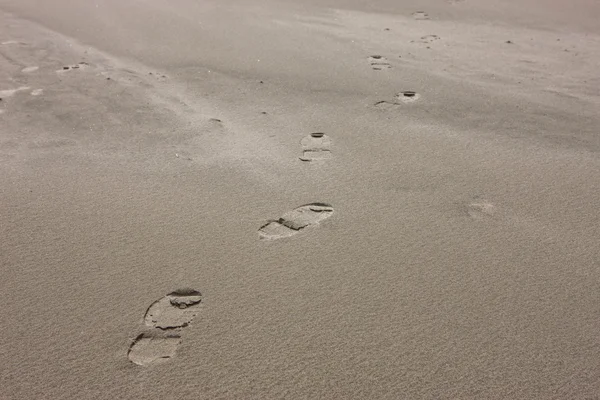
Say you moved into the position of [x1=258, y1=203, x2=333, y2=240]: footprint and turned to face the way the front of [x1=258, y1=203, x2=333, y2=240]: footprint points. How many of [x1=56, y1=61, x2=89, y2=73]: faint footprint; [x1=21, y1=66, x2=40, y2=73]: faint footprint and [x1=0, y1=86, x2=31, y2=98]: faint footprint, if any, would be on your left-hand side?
3

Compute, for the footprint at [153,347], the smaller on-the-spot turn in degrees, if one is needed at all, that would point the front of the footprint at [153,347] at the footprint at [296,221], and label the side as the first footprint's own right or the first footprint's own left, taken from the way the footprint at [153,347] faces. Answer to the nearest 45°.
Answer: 0° — it already faces it

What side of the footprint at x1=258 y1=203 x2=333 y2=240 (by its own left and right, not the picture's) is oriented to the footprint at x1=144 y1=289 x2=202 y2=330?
back

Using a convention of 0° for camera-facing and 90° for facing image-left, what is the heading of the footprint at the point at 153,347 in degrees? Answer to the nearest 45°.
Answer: approximately 225°

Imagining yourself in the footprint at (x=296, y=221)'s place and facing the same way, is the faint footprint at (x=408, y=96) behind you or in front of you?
in front

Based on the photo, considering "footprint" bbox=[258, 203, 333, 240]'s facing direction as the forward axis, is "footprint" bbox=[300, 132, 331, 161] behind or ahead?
ahead

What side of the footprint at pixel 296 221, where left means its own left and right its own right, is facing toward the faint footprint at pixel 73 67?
left

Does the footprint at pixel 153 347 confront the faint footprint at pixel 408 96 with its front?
yes

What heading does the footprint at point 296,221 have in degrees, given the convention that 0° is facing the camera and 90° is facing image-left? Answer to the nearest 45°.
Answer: approximately 225°

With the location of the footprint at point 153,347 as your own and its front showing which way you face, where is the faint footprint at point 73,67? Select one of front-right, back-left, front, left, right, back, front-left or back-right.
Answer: front-left

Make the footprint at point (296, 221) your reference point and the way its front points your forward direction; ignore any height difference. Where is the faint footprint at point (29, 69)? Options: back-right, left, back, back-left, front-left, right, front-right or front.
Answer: left
